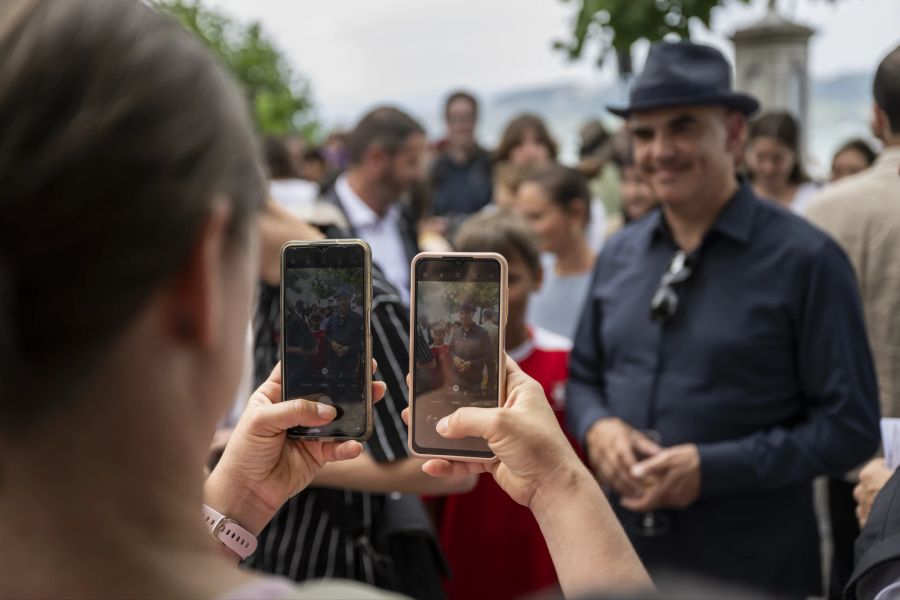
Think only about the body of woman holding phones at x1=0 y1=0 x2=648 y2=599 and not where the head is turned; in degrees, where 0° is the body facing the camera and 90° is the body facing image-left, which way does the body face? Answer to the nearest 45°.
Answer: approximately 225°

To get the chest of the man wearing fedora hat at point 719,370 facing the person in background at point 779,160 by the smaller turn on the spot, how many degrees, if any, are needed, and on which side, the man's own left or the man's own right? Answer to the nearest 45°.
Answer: approximately 135° to the man's own right

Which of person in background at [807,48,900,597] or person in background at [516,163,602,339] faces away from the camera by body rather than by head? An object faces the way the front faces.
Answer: person in background at [807,48,900,597]

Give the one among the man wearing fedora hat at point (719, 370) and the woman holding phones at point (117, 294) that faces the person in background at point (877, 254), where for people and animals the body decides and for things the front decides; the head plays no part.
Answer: the woman holding phones

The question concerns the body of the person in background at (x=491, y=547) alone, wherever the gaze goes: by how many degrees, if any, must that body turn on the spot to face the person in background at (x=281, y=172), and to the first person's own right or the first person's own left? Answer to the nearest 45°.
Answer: approximately 135° to the first person's own right

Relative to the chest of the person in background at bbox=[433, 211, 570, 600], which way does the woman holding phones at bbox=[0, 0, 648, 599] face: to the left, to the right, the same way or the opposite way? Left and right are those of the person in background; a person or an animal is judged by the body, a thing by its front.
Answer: the opposite way

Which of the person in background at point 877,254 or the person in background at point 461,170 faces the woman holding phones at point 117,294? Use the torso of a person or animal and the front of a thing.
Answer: the person in background at point 461,170

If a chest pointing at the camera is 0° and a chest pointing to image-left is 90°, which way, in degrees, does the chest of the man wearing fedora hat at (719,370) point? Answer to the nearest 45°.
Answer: approximately 45°
